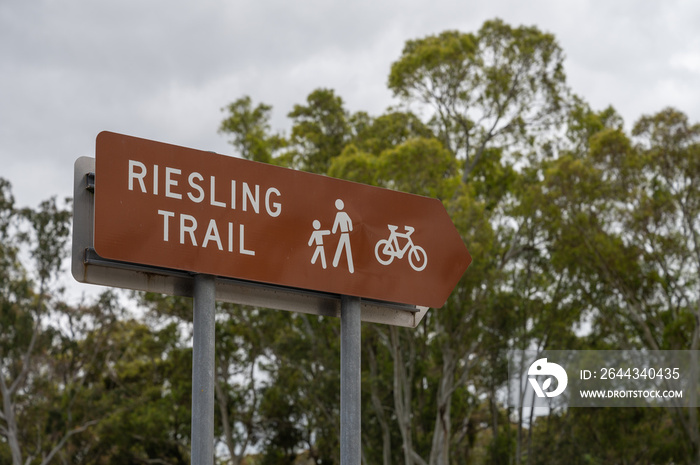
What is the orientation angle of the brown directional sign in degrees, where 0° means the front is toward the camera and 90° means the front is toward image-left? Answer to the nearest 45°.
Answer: approximately 315°
